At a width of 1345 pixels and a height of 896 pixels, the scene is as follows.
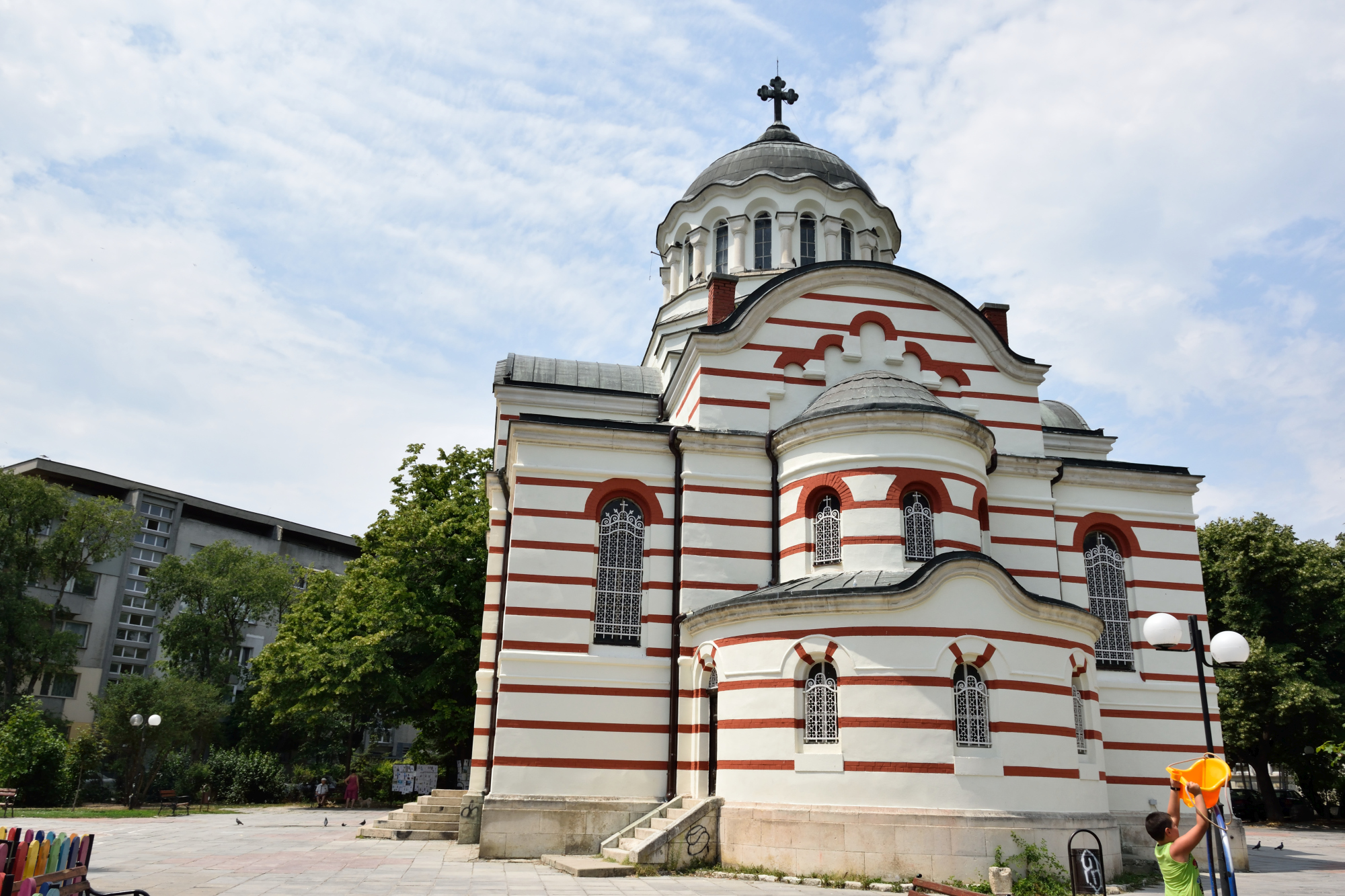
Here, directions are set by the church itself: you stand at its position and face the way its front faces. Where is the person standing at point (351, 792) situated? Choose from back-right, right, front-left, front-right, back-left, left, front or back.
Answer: front-left

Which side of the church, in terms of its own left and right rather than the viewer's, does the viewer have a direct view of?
back

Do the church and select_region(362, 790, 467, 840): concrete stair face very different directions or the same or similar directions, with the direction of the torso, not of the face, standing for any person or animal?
very different directions

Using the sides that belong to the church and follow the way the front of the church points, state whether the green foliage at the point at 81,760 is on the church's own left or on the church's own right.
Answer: on the church's own left

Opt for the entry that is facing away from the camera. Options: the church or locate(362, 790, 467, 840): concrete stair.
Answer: the church

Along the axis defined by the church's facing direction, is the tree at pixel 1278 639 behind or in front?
in front

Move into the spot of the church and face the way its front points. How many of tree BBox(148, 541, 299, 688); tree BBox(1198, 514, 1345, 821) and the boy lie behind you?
1

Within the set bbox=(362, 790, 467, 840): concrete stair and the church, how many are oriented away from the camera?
1

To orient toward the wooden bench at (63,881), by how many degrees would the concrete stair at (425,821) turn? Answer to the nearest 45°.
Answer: approximately 45° to its left

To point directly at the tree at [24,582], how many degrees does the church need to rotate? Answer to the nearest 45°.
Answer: approximately 45° to its left

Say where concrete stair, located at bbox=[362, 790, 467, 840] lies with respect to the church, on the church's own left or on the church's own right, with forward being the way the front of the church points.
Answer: on the church's own left

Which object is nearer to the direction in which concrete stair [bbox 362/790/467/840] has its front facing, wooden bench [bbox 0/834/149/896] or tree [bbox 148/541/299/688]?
the wooden bench
